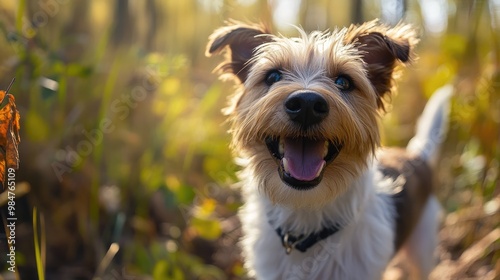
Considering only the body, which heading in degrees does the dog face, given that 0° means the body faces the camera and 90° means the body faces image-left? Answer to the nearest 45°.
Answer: approximately 45°
